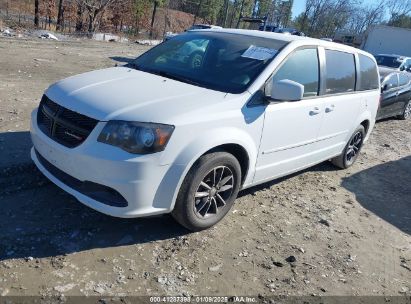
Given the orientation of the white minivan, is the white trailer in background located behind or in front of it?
behind

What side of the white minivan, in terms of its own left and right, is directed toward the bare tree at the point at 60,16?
right

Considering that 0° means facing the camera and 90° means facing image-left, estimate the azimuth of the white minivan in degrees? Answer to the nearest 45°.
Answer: approximately 45°

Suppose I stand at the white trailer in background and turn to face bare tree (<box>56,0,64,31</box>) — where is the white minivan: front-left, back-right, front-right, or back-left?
front-left

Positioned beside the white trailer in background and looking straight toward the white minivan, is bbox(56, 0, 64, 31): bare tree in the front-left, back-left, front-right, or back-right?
front-right

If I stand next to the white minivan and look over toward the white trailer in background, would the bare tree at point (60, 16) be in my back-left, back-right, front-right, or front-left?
front-left
